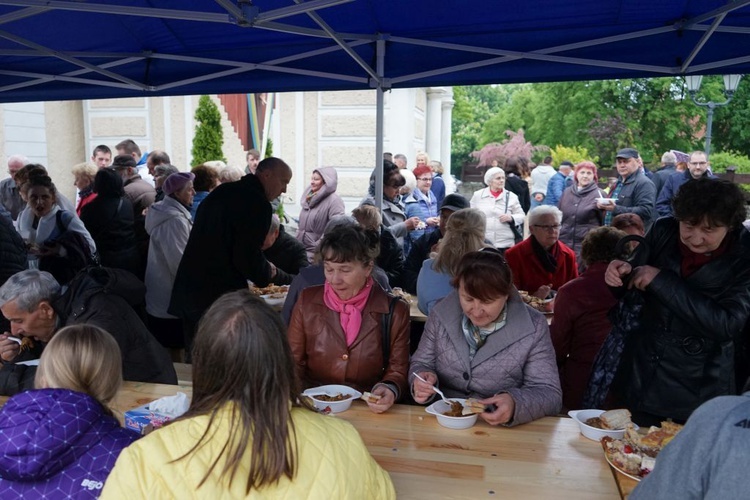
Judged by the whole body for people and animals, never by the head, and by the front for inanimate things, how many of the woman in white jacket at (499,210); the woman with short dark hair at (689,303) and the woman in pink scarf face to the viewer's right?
0

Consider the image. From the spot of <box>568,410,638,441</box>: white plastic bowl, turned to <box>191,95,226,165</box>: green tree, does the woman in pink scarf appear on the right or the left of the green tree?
left

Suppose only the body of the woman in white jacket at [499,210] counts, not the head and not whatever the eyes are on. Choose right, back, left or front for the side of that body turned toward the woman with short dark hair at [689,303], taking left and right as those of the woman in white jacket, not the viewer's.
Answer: front

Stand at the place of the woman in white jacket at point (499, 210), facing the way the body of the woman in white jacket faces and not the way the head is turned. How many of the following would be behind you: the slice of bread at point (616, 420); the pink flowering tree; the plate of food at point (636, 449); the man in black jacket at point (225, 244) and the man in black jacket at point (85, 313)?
1

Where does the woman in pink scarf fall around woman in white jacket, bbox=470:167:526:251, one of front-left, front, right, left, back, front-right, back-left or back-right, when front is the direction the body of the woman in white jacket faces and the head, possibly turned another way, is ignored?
front

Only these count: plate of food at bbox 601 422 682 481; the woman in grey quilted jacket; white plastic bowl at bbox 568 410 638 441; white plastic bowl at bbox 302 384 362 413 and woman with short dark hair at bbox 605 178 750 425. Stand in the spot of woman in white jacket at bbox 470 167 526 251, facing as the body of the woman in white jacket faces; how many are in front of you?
5

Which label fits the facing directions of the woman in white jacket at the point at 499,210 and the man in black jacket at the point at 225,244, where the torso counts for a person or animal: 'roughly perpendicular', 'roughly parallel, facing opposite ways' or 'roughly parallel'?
roughly perpendicular

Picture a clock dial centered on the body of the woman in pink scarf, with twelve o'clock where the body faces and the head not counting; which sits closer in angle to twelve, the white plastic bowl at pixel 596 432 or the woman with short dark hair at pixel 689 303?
the white plastic bowl

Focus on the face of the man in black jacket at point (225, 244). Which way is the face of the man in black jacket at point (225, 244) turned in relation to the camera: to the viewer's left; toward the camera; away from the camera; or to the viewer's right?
to the viewer's right

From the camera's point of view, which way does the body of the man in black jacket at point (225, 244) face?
to the viewer's right

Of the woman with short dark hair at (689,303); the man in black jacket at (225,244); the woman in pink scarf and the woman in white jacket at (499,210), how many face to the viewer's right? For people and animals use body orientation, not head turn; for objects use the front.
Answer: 1

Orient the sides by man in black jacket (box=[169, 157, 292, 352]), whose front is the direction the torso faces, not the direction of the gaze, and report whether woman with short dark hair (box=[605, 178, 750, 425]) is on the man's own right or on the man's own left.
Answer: on the man's own right

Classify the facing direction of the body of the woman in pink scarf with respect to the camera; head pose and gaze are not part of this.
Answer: toward the camera
